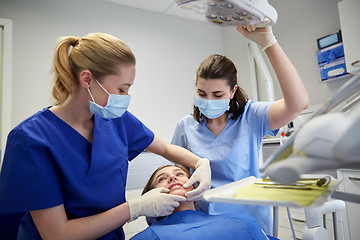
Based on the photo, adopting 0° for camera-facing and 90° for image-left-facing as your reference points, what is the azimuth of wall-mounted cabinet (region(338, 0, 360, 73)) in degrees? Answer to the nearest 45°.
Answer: approximately 45°

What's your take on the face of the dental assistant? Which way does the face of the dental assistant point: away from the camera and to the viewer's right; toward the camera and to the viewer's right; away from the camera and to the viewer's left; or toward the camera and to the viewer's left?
toward the camera and to the viewer's left

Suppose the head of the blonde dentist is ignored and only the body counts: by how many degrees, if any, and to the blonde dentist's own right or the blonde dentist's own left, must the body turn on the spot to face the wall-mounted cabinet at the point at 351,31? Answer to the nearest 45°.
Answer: approximately 45° to the blonde dentist's own left

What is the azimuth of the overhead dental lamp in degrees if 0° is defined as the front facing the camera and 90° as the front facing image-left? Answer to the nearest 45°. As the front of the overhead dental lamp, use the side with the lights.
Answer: approximately 45°

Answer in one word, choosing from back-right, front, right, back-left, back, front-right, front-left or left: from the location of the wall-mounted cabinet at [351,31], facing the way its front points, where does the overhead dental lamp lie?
front-left

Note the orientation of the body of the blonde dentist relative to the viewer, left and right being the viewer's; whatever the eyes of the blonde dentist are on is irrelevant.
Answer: facing the viewer and to the right of the viewer

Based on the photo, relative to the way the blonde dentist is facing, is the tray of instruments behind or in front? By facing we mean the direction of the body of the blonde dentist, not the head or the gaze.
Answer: in front

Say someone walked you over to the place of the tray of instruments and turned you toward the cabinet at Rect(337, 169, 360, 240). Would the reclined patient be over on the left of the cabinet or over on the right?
left

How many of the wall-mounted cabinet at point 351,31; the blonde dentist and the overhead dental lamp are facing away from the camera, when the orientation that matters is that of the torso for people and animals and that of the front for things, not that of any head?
0

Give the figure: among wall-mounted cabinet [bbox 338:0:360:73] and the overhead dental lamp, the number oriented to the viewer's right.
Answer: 0

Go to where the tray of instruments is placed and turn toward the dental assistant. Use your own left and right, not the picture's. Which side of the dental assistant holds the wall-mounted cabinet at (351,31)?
right

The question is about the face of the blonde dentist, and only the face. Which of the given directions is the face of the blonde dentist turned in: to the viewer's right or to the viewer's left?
to the viewer's right

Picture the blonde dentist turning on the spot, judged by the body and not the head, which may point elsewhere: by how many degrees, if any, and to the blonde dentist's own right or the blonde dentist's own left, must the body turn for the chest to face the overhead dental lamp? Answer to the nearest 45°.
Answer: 0° — they already face it
